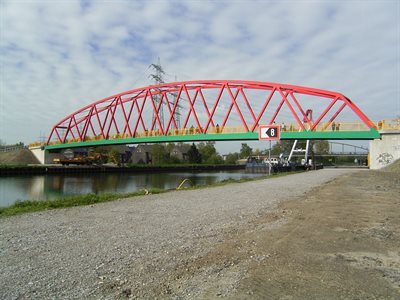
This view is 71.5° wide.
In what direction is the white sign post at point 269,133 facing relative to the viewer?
toward the camera
